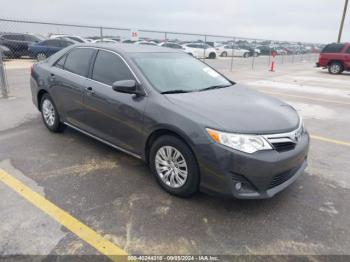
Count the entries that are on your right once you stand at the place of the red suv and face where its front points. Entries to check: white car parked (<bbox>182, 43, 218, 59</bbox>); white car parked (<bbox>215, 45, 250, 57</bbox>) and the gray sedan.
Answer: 1

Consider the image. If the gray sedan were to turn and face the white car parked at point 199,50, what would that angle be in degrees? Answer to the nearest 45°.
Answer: approximately 135° to its left

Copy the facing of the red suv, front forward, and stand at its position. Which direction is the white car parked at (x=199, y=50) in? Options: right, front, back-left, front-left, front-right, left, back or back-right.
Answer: back-left

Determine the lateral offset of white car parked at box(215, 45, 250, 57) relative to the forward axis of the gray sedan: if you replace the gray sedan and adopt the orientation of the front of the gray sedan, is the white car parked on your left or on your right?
on your left

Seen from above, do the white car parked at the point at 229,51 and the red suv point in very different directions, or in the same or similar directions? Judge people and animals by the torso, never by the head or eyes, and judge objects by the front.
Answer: same or similar directions

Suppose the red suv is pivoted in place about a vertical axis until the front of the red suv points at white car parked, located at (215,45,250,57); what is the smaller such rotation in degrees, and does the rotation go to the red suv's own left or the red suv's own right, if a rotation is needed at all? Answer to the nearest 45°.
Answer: approximately 135° to the red suv's own left
